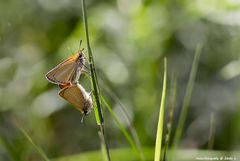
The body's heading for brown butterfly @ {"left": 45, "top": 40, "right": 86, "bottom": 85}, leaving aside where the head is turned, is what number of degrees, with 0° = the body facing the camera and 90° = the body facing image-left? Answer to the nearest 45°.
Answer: approximately 270°
